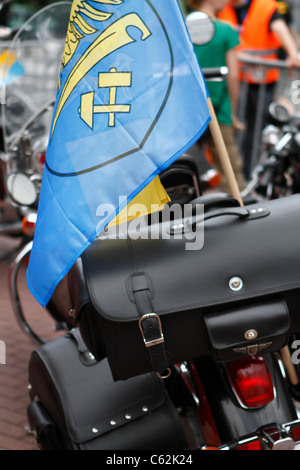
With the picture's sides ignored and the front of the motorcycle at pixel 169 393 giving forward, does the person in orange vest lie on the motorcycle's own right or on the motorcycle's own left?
on the motorcycle's own right

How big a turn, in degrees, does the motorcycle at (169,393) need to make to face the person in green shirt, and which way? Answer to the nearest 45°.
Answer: approximately 45° to its right

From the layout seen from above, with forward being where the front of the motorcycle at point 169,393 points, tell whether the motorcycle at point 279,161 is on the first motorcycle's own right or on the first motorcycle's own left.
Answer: on the first motorcycle's own right

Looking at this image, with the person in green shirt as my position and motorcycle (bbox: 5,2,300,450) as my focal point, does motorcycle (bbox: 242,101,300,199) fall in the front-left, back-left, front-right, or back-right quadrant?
front-left

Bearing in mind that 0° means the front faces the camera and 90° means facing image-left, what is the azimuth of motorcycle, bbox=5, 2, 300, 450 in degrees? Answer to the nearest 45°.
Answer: approximately 135°
